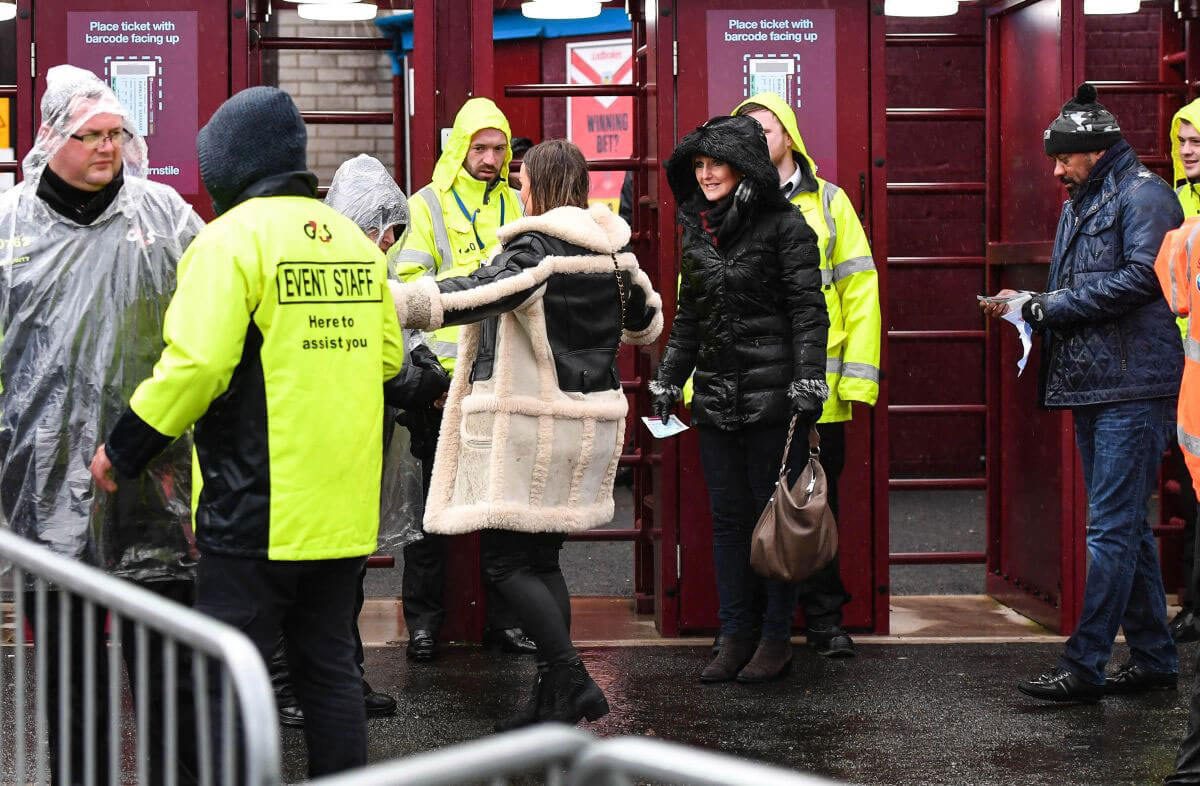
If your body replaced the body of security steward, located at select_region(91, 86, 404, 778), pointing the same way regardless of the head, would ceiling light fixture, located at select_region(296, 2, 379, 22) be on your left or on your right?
on your right

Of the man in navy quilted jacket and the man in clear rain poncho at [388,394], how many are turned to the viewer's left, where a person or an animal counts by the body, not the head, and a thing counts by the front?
1

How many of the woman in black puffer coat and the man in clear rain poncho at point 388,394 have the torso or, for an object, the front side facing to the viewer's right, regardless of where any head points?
1

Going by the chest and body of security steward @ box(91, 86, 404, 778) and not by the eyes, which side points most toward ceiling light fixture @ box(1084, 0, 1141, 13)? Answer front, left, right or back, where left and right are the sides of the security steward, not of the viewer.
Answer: right

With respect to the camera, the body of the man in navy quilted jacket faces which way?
to the viewer's left

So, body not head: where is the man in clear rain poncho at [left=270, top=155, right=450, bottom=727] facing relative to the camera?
to the viewer's right

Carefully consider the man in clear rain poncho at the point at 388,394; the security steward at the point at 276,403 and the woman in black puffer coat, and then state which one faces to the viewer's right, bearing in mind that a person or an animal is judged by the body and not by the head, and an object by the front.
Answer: the man in clear rain poncho

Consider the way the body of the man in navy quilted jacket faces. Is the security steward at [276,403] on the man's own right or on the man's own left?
on the man's own left

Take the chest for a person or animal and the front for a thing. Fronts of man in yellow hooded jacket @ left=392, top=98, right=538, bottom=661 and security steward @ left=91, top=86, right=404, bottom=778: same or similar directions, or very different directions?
very different directions

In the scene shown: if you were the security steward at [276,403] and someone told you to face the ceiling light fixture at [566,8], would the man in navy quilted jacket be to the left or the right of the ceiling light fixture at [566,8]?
right
